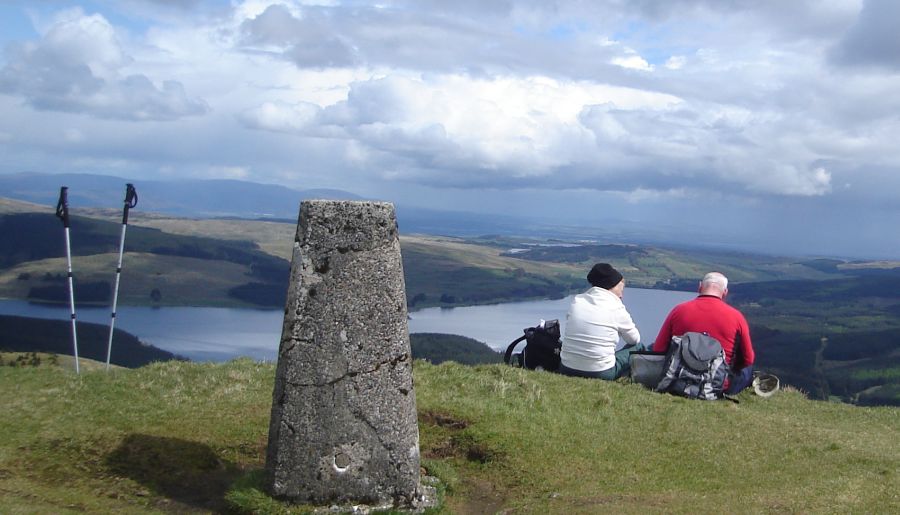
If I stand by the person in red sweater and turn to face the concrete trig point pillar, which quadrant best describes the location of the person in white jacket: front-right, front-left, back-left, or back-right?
front-right

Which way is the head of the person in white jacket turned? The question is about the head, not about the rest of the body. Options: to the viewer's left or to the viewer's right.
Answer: to the viewer's right

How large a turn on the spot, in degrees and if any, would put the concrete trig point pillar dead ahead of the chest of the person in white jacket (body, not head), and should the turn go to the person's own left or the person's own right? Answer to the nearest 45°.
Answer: approximately 180°

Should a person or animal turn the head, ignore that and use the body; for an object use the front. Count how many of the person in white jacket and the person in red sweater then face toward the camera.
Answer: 0

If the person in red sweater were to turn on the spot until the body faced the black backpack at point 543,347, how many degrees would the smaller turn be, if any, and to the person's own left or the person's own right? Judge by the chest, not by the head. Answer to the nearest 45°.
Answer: approximately 90° to the person's own left

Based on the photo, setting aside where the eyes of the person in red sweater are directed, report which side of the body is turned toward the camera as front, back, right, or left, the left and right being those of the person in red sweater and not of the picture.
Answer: back

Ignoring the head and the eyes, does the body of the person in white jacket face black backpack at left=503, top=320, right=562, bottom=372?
no

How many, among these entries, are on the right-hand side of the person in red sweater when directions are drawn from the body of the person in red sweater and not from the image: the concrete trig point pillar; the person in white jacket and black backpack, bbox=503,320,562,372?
0

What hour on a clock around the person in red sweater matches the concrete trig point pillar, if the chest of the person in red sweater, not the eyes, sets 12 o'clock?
The concrete trig point pillar is roughly at 7 o'clock from the person in red sweater.

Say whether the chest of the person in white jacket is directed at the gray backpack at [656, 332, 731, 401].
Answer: no

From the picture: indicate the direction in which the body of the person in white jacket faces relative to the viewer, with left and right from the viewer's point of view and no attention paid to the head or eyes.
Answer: facing away from the viewer and to the right of the viewer
